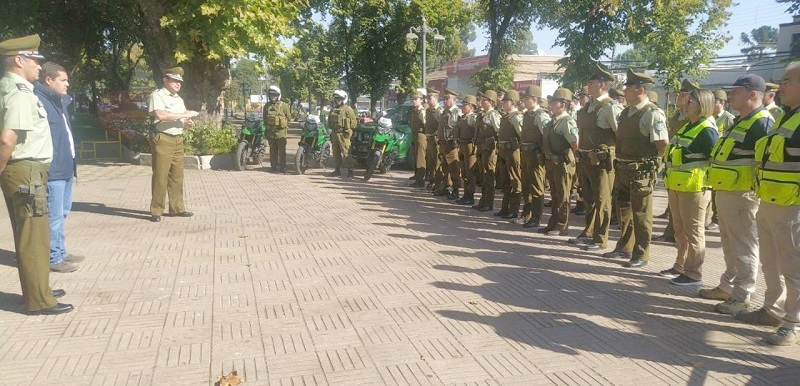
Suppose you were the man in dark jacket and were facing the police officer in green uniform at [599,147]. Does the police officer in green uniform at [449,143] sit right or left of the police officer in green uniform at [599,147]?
left

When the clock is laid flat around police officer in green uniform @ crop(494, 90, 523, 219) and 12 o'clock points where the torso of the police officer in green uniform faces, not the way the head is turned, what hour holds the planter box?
The planter box is roughly at 1 o'clock from the police officer in green uniform.

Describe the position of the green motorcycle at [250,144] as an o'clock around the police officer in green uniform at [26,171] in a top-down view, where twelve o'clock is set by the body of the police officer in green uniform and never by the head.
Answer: The green motorcycle is roughly at 10 o'clock from the police officer in green uniform.

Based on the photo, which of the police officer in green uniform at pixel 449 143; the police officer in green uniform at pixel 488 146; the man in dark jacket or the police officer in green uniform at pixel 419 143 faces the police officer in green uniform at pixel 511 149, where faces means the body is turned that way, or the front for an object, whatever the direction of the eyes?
the man in dark jacket

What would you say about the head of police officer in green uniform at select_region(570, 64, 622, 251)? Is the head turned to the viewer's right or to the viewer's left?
to the viewer's left

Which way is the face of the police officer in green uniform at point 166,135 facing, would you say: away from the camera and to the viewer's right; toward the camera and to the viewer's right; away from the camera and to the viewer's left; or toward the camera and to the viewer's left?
toward the camera and to the viewer's right

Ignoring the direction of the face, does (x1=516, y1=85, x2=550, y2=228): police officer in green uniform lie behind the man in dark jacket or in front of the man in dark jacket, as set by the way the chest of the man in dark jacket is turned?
in front

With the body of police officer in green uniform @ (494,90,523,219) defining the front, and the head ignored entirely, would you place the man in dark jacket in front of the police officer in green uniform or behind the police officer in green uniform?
in front

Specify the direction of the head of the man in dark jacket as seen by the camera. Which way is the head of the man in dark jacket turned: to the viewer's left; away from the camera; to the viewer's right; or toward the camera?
to the viewer's right

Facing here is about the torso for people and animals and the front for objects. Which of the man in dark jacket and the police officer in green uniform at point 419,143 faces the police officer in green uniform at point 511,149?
the man in dark jacket

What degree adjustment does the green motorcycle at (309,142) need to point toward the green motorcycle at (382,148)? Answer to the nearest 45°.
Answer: approximately 90° to its left

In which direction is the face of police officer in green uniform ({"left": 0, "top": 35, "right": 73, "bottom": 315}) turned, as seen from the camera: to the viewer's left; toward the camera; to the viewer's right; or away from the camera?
to the viewer's right

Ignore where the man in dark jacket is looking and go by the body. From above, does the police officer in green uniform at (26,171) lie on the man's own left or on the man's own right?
on the man's own right

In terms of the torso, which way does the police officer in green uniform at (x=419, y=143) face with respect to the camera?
to the viewer's left

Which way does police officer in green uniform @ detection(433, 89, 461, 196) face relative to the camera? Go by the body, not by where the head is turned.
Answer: to the viewer's left

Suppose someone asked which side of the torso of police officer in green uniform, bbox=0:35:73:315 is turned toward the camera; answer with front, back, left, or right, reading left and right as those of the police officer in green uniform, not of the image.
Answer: right

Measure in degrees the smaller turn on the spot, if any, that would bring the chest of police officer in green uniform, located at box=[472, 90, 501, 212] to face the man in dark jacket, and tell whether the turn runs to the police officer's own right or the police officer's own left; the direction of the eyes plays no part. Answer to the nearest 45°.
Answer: approximately 45° to the police officer's own left

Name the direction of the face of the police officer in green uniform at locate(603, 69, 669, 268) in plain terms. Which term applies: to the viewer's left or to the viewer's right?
to the viewer's left

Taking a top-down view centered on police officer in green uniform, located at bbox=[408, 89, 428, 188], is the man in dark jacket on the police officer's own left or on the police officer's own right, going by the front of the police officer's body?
on the police officer's own left
